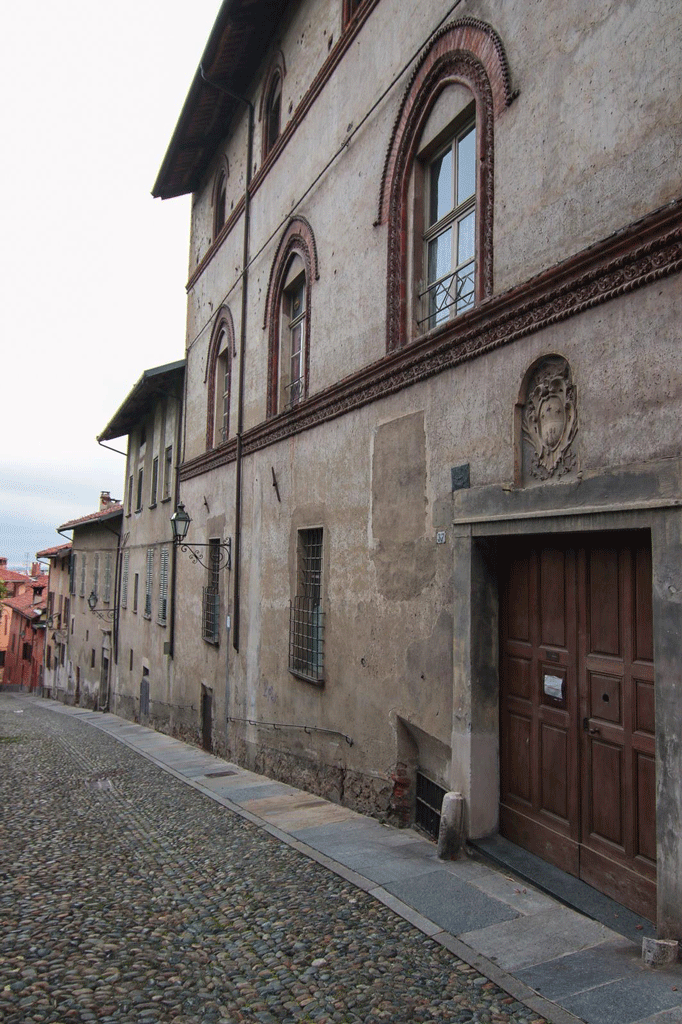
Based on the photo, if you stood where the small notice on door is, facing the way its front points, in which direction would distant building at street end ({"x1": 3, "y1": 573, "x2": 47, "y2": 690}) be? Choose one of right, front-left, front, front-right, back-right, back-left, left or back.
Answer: right

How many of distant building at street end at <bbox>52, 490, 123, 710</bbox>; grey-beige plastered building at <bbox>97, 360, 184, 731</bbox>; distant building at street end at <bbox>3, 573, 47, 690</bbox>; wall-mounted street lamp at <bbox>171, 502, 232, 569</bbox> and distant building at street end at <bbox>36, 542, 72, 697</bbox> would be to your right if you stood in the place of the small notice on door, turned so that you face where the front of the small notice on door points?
5

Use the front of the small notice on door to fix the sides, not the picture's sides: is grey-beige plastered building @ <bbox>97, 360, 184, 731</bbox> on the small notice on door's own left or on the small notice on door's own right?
on the small notice on door's own right

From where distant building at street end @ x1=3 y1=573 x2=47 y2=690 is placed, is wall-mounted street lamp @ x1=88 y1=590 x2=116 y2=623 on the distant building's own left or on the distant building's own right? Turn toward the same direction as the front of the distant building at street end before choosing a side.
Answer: on the distant building's own left

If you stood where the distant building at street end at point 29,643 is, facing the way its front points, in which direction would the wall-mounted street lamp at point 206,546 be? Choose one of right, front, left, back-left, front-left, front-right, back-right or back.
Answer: front-left

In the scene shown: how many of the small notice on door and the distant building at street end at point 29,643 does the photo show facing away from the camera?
0

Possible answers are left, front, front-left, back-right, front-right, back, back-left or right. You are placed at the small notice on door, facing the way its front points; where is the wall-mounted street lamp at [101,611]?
right

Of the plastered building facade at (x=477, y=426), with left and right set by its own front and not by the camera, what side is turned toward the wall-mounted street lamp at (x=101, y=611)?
right

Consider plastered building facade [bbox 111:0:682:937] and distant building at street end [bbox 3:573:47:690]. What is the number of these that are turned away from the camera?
0
